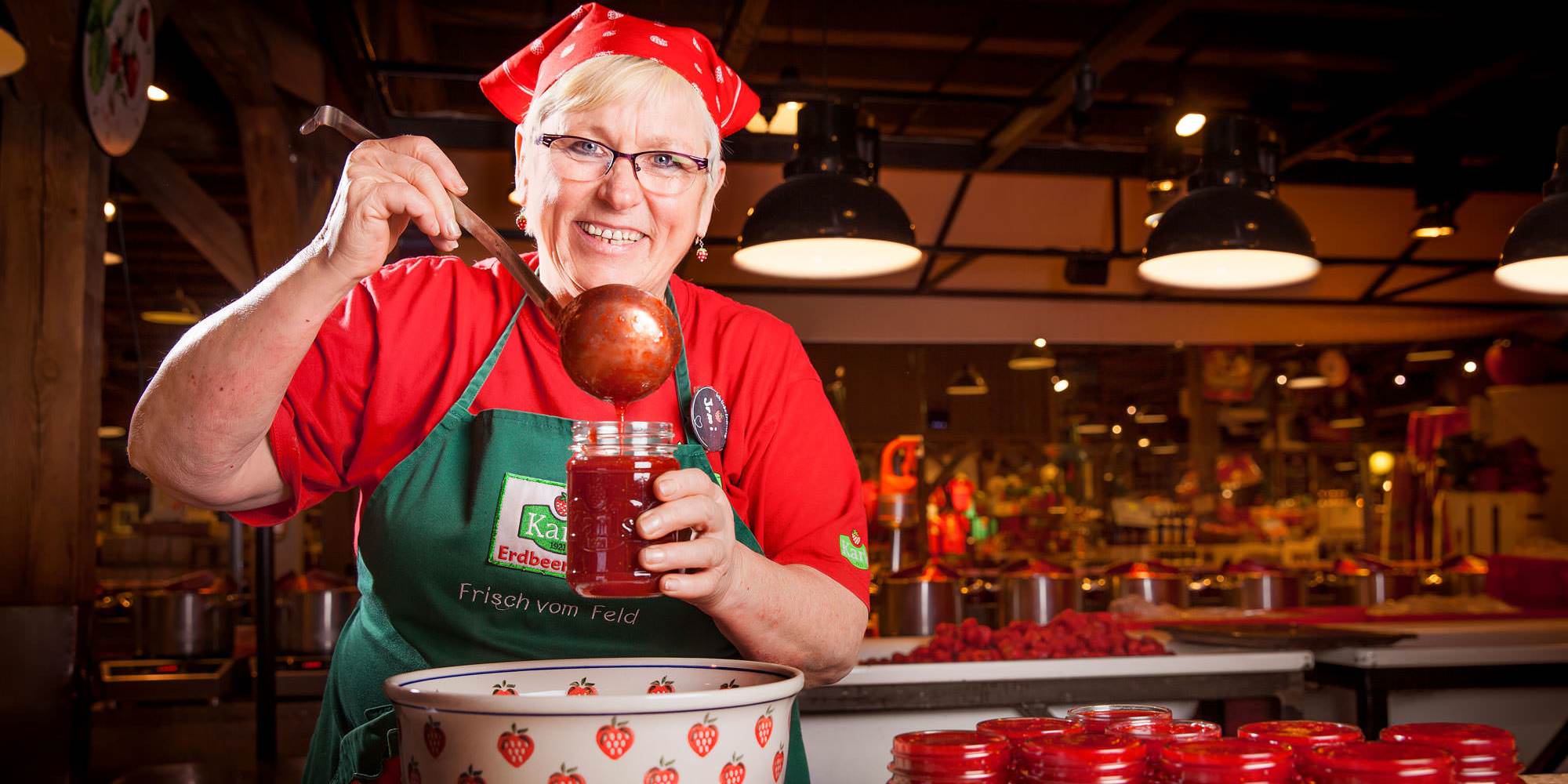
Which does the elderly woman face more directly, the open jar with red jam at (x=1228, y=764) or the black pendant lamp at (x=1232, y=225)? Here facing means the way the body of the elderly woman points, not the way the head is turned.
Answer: the open jar with red jam

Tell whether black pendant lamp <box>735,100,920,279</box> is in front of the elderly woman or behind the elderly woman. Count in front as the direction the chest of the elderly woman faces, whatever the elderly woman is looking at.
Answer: behind

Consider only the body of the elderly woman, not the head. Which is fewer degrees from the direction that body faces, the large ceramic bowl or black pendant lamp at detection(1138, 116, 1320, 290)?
the large ceramic bowl

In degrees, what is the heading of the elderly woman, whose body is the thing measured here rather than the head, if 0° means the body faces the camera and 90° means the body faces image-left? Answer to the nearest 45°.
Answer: approximately 0°

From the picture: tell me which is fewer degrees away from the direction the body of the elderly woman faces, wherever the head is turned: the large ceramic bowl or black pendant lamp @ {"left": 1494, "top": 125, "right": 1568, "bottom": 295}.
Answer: the large ceramic bowl

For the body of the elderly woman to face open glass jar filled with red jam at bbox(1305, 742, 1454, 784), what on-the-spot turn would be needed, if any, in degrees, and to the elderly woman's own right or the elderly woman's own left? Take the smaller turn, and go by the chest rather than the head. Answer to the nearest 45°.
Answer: approximately 45° to the elderly woman's own left

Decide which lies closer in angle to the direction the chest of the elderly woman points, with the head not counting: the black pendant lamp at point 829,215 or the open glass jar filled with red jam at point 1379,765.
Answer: the open glass jar filled with red jam

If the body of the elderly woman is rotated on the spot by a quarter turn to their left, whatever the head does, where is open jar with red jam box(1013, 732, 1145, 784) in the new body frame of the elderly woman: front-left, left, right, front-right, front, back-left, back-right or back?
front-right

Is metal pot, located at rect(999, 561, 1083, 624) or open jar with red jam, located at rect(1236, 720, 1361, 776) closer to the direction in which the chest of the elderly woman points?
the open jar with red jam
